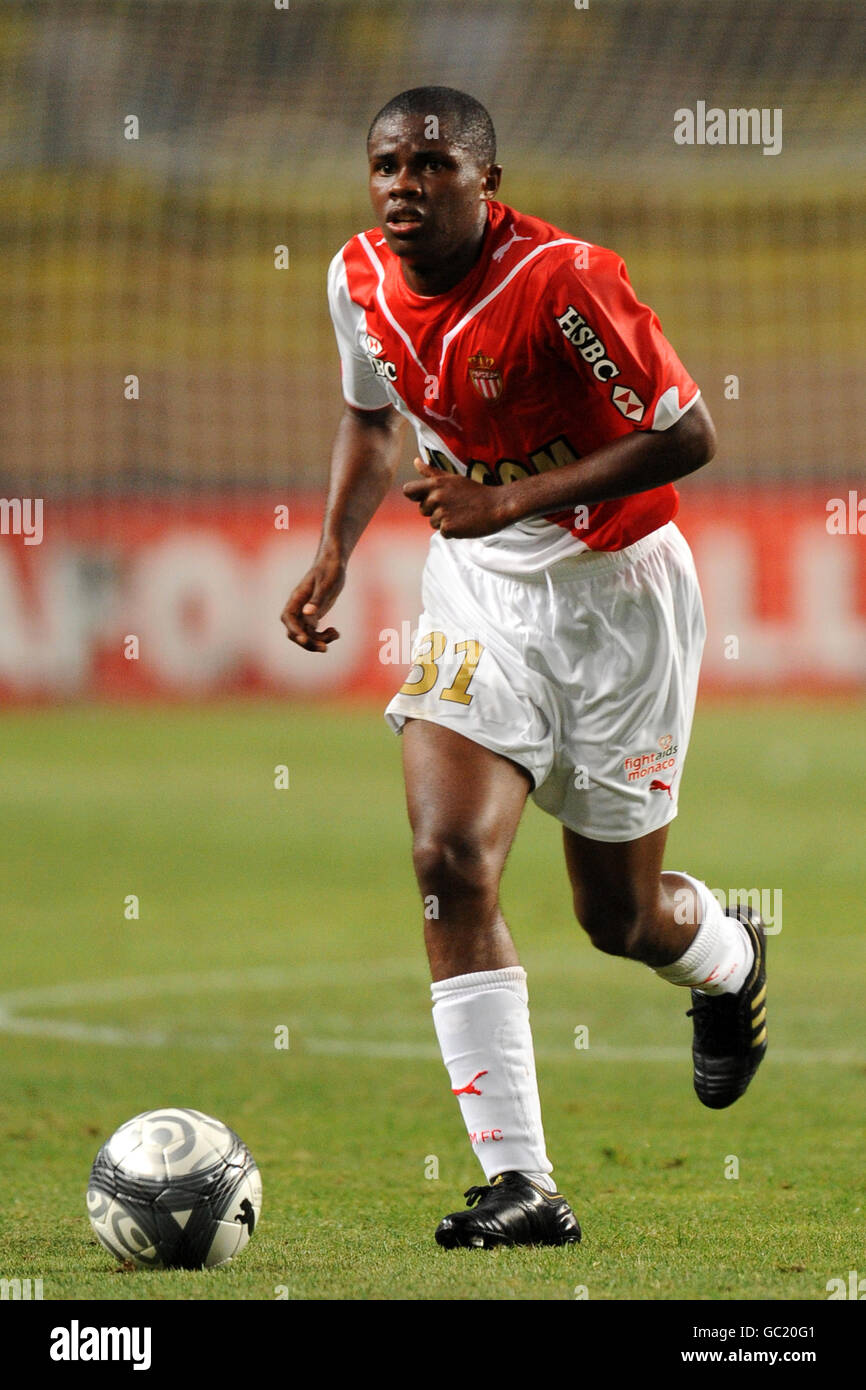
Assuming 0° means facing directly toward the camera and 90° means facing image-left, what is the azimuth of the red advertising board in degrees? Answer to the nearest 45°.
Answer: approximately 0°

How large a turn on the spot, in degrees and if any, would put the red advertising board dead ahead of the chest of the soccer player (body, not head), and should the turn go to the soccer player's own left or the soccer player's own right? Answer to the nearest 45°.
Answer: approximately 135° to the soccer player's own right

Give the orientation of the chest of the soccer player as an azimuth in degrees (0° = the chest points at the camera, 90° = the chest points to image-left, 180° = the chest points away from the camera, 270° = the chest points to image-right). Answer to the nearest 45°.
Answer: approximately 45°

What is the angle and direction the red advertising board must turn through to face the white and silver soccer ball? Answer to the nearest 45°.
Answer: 0° — it already faces it
